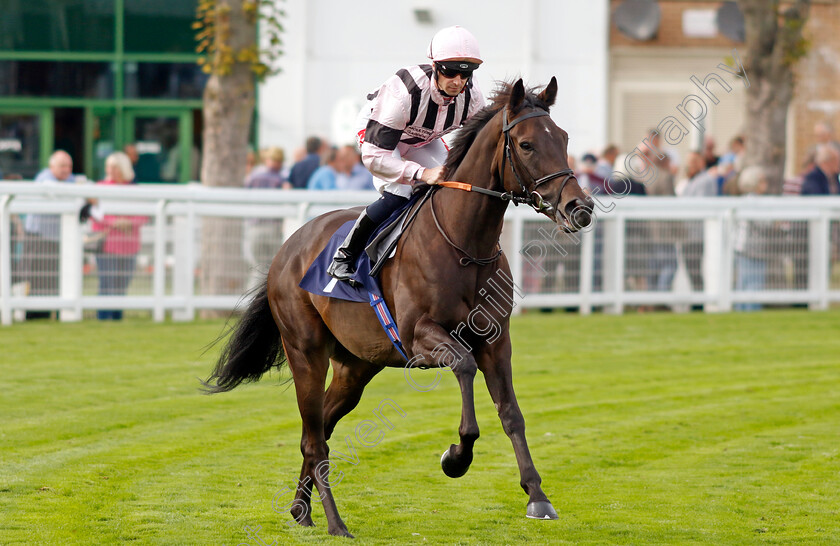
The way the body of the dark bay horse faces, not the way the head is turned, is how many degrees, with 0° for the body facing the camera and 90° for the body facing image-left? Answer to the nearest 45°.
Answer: approximately 315°

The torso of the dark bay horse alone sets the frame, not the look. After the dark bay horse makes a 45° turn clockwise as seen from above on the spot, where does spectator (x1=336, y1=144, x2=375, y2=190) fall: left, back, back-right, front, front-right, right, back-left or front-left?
back

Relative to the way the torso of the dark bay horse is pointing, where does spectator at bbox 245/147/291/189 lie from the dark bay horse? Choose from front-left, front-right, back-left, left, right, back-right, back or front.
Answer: back-left

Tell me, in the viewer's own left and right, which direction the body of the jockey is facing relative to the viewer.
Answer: facing the viewer and to the right of the viewer

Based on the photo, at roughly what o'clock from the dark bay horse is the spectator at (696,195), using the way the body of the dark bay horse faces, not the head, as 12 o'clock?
The spectator is roughly at 8 o'clock from the dark bay horse.

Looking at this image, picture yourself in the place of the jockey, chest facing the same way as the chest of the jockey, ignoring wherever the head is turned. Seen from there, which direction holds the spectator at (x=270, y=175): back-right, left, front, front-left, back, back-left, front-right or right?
back-left

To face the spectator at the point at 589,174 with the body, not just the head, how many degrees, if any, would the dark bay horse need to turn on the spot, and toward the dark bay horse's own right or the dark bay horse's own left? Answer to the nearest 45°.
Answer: approximately 135° to the dark bay horse's own left
